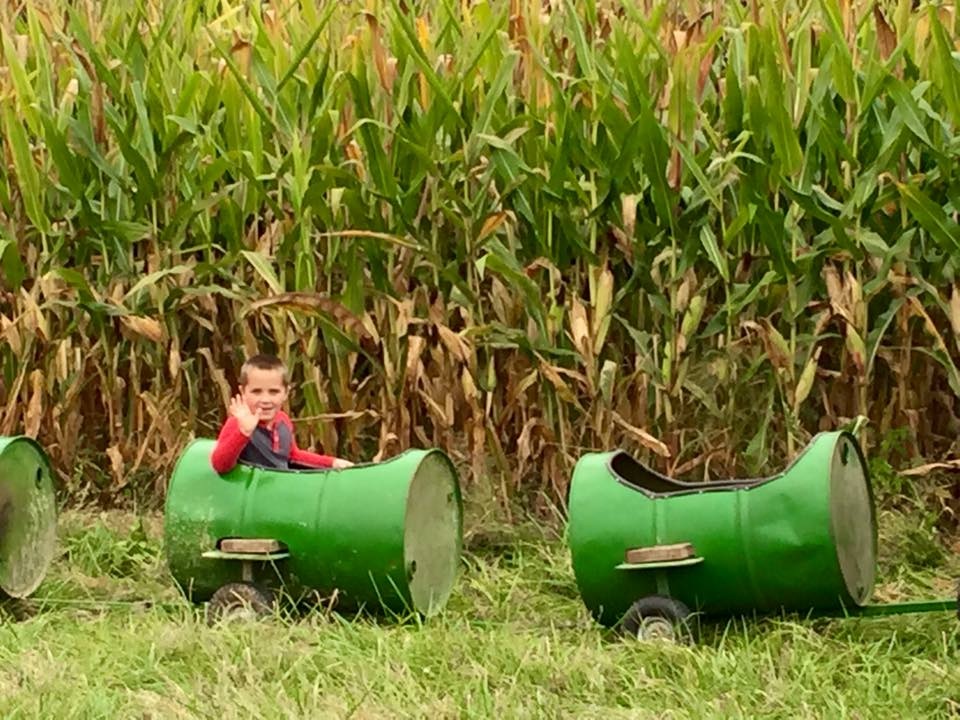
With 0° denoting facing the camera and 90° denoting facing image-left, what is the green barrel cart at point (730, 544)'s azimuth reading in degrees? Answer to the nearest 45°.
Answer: approximately 270°

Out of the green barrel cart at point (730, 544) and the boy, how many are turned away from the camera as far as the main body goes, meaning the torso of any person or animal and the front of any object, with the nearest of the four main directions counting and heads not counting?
0

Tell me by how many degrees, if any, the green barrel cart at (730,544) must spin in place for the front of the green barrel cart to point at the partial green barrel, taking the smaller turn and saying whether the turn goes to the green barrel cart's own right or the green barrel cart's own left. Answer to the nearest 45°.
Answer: approximately 180°

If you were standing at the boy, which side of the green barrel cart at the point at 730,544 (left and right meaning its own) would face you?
back

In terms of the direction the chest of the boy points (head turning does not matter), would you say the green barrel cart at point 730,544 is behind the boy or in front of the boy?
in front

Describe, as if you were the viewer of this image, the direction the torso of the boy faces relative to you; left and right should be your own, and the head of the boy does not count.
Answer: facing the viewer and to the right of the viewer

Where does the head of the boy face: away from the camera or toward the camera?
toward the camera

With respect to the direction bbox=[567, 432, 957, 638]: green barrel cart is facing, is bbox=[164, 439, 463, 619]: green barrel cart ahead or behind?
behind
